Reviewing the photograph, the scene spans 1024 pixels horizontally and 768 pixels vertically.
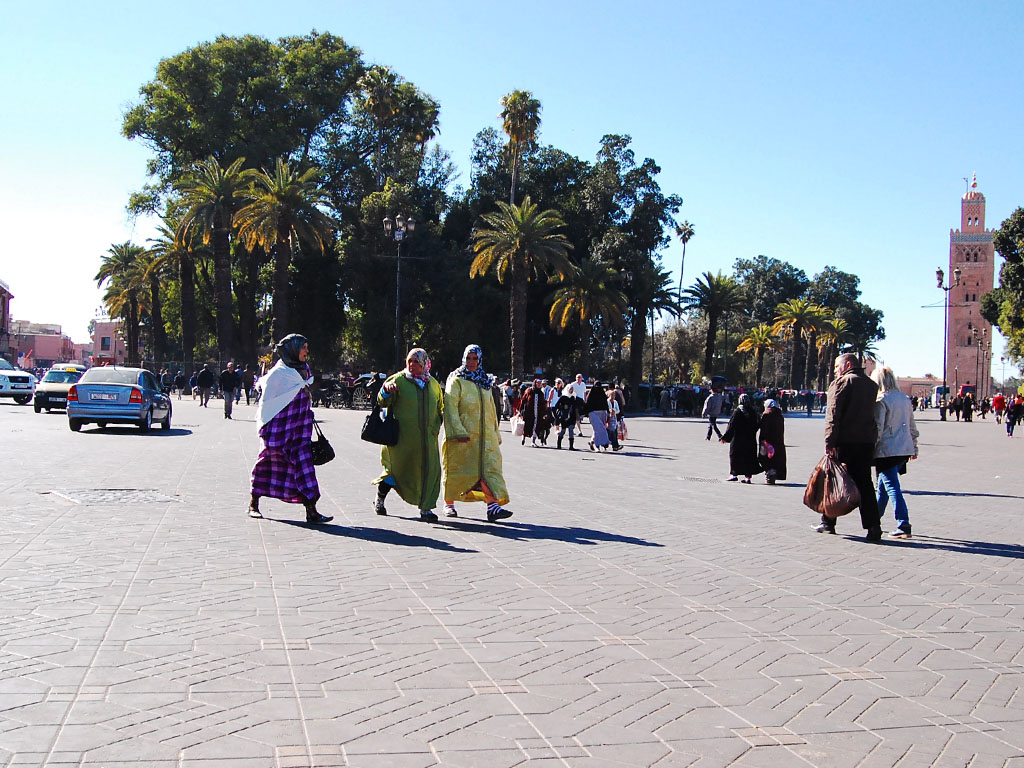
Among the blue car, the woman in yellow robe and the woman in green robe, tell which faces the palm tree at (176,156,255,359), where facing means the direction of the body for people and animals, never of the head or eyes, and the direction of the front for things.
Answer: the blue car

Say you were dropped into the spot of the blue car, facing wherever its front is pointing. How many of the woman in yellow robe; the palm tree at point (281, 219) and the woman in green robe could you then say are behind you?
2

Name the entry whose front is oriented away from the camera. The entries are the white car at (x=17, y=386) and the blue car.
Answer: the blue car

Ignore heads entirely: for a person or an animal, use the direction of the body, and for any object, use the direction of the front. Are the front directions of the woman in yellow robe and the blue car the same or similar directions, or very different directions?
very different directions

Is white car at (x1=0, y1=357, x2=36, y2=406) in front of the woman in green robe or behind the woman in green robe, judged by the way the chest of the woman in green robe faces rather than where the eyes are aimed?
behind

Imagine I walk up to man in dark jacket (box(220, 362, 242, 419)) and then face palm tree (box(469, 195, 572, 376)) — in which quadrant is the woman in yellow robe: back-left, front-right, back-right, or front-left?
back-right

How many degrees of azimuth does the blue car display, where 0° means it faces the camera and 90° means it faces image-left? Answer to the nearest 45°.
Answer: approximately 180°

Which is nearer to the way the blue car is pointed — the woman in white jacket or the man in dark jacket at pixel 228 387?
the man in dark jacket

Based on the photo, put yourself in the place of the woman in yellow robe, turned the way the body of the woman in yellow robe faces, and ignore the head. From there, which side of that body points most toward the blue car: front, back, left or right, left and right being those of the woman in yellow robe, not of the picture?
back

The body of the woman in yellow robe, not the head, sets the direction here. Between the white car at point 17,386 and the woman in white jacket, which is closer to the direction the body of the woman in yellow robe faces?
the woman in white jacket

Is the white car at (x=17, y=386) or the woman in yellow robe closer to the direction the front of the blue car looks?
the white car
